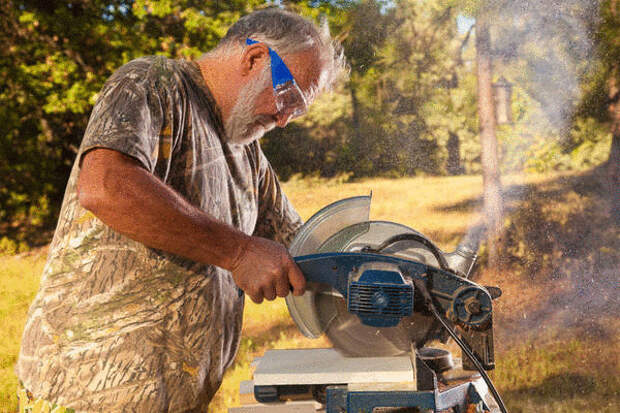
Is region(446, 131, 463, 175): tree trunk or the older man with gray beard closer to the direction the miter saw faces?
the older man with gray beard

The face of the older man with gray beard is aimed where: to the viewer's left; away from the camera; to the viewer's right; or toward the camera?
to the viewer's right

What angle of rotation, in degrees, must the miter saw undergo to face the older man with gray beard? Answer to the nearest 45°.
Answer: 0° — it already faces them

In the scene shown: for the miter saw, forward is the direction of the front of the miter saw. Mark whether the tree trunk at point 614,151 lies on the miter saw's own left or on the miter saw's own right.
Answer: on the miter saw's own right

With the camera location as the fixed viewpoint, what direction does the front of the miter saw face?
facing to the left of the viewer

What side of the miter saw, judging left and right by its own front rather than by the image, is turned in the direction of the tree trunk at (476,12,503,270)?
right

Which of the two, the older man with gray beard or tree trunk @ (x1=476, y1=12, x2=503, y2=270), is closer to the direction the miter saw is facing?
the older man with gray beard

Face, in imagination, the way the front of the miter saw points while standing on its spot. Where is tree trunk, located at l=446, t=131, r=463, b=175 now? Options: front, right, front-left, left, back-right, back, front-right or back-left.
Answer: right

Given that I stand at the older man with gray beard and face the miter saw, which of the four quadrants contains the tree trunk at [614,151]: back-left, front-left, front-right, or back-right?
front-left
